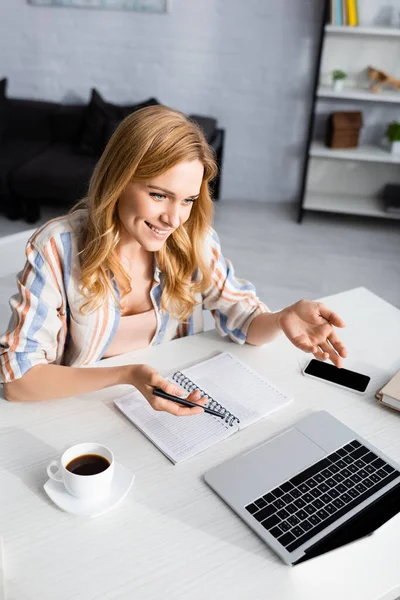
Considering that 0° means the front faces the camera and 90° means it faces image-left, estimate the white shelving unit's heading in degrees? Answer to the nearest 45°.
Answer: approximately 0°

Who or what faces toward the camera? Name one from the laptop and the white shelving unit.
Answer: the white shelving unit

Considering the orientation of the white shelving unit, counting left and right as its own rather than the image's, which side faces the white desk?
front

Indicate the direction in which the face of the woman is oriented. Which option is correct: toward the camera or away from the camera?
toward the camera

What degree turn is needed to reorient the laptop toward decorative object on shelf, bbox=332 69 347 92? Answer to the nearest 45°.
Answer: approximately 45° to its right

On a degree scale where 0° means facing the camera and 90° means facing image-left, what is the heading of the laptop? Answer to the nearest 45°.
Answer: approximately 135°

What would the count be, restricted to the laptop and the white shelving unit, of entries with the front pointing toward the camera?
1

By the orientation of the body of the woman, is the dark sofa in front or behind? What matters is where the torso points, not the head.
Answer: behind

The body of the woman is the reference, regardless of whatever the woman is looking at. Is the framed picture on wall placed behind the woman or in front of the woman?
behind

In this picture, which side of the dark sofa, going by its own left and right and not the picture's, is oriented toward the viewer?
front

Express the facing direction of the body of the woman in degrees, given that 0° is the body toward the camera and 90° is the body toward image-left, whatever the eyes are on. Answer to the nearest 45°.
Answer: approximately 315°

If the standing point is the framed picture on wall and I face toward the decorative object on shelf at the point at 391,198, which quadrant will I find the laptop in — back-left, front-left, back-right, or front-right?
front-right

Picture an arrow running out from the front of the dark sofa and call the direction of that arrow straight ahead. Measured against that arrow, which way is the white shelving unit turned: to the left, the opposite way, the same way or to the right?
the same way

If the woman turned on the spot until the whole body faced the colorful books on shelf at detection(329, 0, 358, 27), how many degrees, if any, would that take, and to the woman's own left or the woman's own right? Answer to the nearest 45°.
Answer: approximately 135° to the woman's own left

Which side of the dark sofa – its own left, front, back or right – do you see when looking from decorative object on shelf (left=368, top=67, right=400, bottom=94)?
left

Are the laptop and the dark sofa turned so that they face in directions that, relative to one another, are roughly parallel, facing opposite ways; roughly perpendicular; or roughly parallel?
roughly parallel, facing opposite ways

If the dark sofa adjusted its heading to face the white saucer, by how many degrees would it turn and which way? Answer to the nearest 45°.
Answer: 0° — it already faces it
